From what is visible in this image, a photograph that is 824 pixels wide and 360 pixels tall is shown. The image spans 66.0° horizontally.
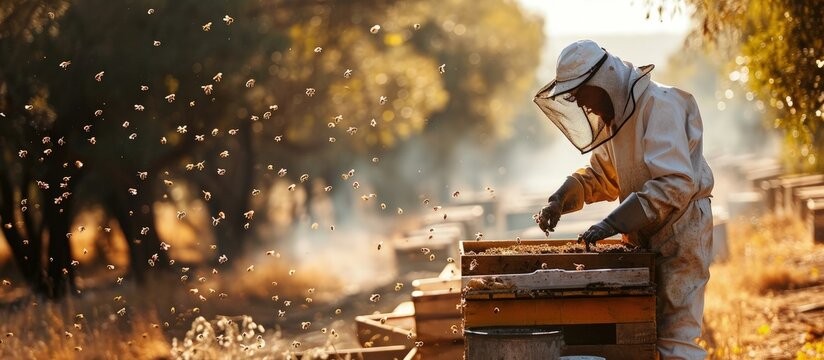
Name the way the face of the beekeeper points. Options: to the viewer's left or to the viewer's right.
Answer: to the viewer's left

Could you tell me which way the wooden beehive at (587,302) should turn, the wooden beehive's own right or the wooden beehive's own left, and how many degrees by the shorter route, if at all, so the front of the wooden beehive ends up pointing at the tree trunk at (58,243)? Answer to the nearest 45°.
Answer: approximately 135° to the wooden beehive's own right

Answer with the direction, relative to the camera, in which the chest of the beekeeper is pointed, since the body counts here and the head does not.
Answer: to the viewer's left

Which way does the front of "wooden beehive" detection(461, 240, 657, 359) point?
toward the camera

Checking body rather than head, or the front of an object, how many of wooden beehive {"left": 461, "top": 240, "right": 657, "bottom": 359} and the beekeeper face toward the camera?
1

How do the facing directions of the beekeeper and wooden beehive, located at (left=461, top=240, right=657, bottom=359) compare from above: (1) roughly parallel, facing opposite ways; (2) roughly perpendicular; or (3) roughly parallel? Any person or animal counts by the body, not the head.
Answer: roughly perpendicular
